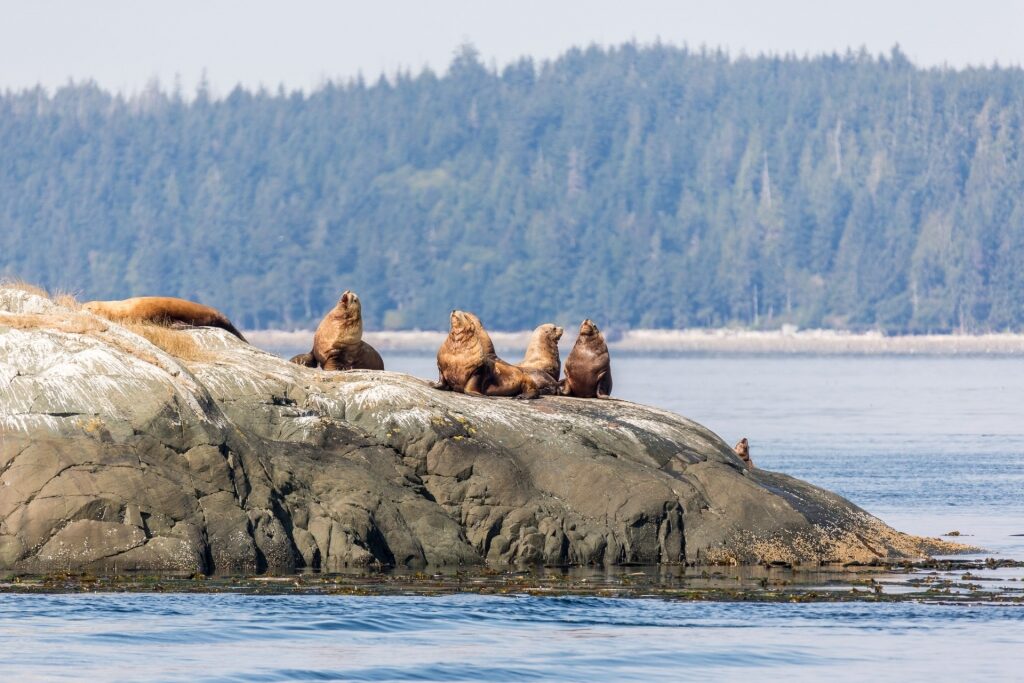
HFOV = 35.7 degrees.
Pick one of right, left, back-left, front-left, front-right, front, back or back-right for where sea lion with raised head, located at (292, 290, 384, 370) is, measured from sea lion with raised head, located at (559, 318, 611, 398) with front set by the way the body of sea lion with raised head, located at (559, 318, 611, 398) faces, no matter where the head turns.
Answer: right
